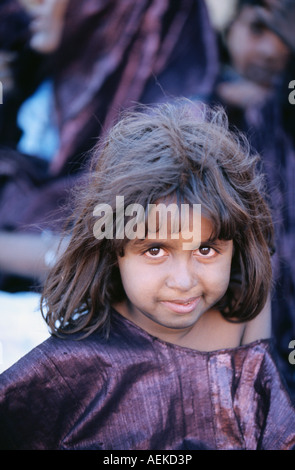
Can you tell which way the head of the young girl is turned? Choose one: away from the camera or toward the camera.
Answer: toward the camera

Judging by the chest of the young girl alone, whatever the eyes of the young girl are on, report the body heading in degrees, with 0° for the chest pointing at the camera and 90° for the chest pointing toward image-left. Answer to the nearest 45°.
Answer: approximately 315°

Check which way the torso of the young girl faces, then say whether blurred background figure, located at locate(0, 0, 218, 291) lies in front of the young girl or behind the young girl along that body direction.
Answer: behind
